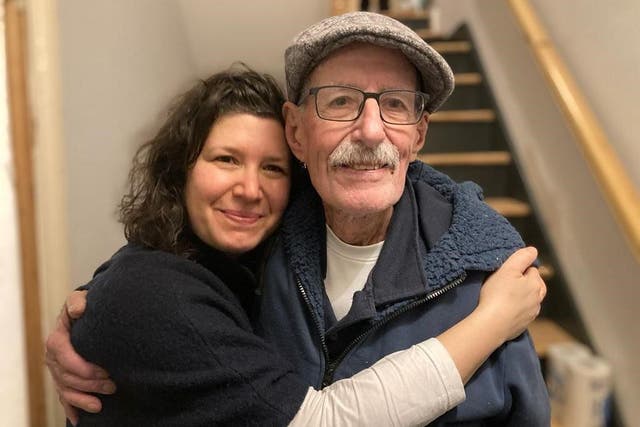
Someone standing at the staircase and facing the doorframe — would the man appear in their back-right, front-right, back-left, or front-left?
front-left

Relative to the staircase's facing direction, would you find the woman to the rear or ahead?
ahead

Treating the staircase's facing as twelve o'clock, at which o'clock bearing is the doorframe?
The doorframe is roughly at 1 o'clock from the staircase.

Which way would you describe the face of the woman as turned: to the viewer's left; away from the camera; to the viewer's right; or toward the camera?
toward the camera

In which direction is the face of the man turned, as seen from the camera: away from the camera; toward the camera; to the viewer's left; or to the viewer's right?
toward the camera

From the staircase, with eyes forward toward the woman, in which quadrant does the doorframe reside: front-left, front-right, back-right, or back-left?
front-right

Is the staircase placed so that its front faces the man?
yes

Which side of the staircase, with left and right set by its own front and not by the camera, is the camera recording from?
front
